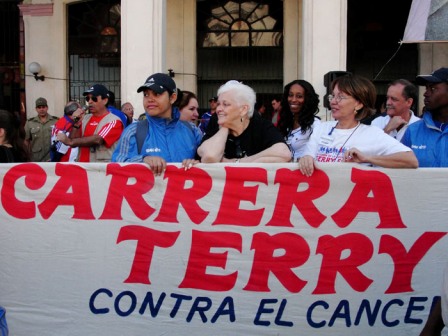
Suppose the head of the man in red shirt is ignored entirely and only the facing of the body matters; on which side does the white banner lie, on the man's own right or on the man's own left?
on the man's own left

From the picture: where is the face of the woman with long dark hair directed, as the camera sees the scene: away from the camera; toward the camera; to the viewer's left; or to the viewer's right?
toward the camera

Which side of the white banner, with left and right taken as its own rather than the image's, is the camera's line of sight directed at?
front

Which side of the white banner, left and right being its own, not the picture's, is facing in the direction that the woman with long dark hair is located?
back

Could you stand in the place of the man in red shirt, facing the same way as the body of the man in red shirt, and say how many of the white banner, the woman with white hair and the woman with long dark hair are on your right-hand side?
0

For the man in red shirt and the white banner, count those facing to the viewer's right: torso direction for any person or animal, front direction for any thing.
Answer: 0

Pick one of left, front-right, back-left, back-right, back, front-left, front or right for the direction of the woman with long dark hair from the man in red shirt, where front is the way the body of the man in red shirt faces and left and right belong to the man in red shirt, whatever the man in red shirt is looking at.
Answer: left
